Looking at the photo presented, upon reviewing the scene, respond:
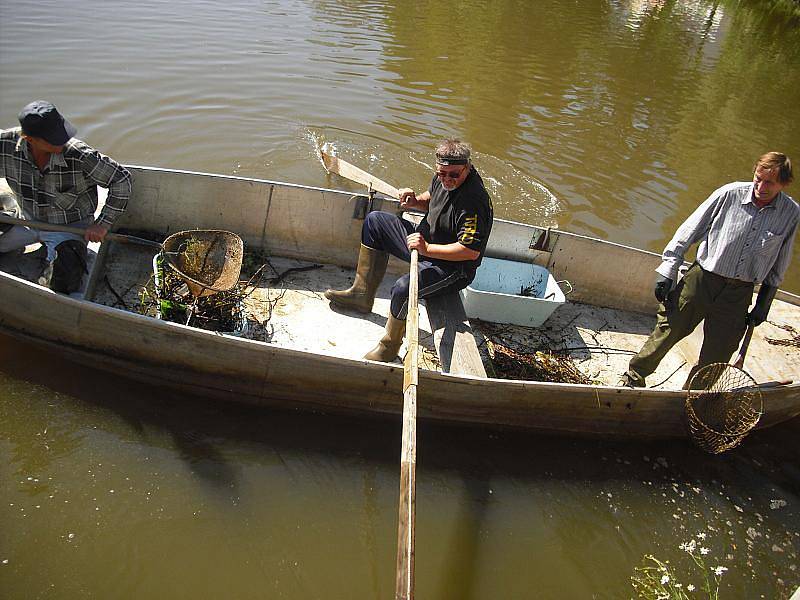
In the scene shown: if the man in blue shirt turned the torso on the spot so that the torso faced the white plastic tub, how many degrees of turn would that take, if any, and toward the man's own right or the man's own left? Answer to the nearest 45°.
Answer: approximately 90° to the man's own right

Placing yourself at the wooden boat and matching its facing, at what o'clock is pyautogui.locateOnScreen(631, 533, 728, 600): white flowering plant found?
The white flowering plant is roughly at 1 o'clock from the wooden boat.

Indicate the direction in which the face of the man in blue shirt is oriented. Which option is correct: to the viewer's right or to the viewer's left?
to the viewer's left

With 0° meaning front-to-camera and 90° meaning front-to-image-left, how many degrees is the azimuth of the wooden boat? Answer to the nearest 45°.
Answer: approximately 270°
